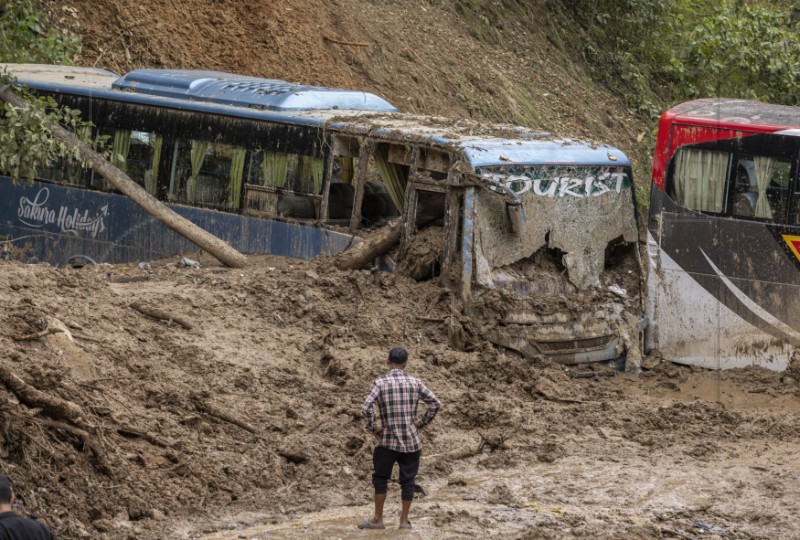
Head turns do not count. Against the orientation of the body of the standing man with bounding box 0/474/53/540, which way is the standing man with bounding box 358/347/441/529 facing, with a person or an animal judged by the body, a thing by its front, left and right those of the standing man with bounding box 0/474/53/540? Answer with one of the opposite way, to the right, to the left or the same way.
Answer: the same way

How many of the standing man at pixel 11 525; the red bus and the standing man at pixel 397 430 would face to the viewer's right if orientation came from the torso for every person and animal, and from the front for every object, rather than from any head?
1

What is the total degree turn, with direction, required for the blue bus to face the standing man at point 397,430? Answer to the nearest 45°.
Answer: approximately 45° to its right

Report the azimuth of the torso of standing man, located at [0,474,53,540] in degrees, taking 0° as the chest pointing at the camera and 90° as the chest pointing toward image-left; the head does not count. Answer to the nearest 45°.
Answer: approximately 180°

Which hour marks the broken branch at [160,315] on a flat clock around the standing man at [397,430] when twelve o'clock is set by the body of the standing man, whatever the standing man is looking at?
The broken branch is roughly at 11 o'clock from the standing man.

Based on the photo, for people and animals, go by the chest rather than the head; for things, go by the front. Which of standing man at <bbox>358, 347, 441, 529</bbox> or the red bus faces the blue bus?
the standing man

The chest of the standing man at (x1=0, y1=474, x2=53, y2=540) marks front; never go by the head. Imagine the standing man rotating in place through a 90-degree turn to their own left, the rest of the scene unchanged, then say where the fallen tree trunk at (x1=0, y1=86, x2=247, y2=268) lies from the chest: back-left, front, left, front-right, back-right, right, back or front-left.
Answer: right

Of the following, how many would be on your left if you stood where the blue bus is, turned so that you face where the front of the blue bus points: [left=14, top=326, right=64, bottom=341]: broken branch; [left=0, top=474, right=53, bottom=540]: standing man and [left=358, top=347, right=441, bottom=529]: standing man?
0

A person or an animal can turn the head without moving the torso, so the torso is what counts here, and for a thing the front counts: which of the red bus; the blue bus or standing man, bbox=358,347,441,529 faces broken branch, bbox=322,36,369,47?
the standing man

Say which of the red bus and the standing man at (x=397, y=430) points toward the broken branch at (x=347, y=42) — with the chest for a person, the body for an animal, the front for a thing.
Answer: the standing man

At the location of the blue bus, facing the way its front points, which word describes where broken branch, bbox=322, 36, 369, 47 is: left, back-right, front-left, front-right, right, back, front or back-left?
back-left

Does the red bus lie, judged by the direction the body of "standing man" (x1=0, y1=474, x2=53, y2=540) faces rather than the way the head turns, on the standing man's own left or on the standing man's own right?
on the standing man's own right

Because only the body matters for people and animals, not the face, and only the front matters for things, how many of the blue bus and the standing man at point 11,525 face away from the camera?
1

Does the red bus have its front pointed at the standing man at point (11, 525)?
no

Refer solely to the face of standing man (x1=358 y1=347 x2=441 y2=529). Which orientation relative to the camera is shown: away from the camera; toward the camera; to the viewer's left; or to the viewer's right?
away from the camera

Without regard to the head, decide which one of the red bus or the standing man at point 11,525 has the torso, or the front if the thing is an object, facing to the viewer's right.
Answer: the red bus

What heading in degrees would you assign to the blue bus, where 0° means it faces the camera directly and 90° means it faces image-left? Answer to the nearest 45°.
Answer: approximately 315°

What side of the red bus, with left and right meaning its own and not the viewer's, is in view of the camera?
right

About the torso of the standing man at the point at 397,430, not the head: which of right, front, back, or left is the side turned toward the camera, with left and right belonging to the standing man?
back

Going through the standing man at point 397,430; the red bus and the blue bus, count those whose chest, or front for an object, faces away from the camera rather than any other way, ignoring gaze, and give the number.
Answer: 1

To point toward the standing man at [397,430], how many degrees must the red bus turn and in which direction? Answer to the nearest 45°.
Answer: approximately 90° to its right
